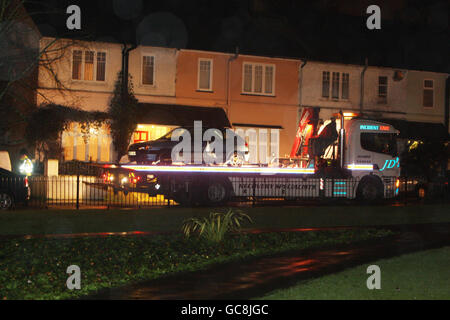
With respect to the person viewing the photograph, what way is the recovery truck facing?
facing to the right of the viewer

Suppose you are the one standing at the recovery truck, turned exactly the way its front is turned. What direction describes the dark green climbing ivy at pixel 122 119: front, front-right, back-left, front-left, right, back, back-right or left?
back-left
